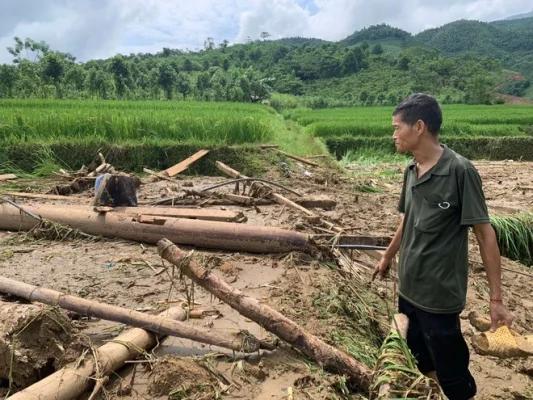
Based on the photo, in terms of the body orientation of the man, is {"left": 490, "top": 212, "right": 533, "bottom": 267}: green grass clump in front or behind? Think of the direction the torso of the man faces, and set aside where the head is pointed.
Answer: behind

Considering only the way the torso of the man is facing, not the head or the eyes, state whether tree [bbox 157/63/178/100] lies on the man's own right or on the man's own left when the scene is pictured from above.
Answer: on the man's own right

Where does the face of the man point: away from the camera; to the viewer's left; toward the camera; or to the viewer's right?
to the viewer's left

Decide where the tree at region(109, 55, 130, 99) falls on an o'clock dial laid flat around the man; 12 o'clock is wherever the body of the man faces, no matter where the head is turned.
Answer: The tree is roughly at 3 o'clock from the man.

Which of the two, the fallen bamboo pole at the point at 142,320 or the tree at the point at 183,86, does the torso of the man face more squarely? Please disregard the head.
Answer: the fallen bamboo pole

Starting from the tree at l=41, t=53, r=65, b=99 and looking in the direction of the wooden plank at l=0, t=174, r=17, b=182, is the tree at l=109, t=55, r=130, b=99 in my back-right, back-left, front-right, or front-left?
front-left

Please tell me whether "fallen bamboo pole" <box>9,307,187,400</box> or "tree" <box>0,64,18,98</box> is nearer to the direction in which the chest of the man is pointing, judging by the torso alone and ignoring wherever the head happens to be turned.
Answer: the fallen bamboo pole

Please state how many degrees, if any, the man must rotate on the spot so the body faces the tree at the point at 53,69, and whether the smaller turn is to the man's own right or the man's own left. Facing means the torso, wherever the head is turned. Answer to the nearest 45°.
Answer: approximately 90° to the man's own right

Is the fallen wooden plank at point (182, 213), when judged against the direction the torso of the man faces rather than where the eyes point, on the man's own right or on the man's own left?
on the man's own right

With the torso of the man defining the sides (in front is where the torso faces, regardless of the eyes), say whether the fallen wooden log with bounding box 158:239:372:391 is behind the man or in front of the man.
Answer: in front

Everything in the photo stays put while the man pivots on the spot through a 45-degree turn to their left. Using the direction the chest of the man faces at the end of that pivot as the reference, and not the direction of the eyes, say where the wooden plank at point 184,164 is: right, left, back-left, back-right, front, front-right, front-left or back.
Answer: back-right
